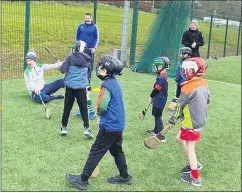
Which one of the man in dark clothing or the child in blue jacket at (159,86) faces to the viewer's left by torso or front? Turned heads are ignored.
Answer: the child in blue jacket

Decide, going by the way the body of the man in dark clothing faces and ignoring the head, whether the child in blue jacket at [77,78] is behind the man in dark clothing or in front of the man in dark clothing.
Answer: in front

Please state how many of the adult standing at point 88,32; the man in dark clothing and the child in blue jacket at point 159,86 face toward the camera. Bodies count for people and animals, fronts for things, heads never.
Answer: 2

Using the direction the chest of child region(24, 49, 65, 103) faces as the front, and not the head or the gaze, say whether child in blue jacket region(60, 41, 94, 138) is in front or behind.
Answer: in front

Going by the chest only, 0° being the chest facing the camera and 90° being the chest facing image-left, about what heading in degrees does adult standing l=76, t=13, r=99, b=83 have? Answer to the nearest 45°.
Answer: approximately 0°

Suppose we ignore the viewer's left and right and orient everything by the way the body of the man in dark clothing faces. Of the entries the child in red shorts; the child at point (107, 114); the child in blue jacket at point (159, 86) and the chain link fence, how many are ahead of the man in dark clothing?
3

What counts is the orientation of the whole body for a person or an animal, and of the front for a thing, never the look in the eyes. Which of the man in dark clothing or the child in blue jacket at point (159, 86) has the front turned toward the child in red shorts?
the man in dark clothing

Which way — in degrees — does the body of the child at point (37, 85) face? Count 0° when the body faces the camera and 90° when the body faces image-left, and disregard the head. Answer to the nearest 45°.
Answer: approximately 315°

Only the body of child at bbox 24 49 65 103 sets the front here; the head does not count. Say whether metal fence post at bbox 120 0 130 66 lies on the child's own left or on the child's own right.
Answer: on the child's own left

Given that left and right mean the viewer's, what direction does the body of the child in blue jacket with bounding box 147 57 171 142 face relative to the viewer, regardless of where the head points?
facing to the left of the viewer

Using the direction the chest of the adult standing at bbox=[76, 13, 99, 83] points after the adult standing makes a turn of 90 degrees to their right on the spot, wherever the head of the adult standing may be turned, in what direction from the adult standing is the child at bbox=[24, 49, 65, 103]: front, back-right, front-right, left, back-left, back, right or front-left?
front-left

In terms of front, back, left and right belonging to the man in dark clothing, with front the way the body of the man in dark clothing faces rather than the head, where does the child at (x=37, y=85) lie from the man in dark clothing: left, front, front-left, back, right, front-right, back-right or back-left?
front-right

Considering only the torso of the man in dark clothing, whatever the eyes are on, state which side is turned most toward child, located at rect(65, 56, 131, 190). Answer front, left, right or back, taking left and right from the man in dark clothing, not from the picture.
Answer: front
